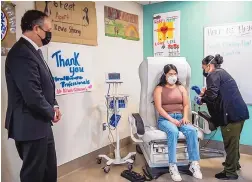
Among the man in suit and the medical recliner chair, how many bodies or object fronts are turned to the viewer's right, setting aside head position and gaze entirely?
1

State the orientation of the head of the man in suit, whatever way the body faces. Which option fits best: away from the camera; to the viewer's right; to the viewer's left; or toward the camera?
to the viewer's right

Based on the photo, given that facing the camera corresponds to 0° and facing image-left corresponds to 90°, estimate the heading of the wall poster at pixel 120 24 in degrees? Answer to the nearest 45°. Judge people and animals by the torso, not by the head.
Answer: approximately 315°

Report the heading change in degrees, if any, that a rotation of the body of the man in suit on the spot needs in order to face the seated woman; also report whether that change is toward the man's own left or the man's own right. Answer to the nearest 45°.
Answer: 0° — they already face them

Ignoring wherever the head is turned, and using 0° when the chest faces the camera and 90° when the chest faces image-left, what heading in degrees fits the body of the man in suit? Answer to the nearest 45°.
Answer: approximately 270°

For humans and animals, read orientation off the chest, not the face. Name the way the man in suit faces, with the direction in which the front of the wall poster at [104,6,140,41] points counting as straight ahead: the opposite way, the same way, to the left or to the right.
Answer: to the left

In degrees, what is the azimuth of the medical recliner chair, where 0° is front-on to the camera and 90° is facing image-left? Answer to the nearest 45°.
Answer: approximately 0°

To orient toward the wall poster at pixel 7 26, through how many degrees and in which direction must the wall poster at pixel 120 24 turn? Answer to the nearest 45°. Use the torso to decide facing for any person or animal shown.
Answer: approximately 90° to its right

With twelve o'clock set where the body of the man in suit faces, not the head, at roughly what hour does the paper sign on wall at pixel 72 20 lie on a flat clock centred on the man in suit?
The paper sign on wall is roughly at 10 o'clock from the man in suit.
